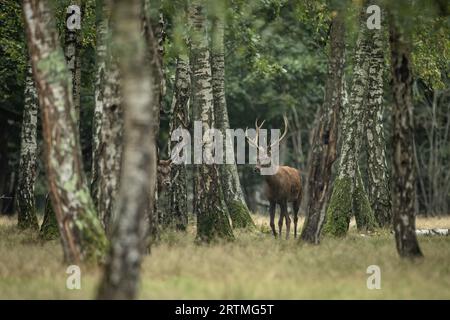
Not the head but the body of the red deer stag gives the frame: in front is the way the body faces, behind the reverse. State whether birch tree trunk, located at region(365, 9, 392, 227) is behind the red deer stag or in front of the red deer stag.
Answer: behind

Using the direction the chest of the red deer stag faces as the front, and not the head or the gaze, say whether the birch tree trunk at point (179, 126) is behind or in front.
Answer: in front

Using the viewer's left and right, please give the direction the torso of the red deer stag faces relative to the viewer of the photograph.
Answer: facing the viewer and to the left of the viewer

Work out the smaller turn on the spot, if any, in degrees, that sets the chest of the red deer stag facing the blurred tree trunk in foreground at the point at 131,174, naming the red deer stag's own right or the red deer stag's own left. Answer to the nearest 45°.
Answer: approximately 45° to the red deer stag's own left

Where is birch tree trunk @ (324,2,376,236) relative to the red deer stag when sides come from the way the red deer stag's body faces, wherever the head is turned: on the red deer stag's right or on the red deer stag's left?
on the red deer stag's left

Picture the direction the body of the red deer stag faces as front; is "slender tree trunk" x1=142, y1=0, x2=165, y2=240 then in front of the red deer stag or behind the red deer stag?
in front
